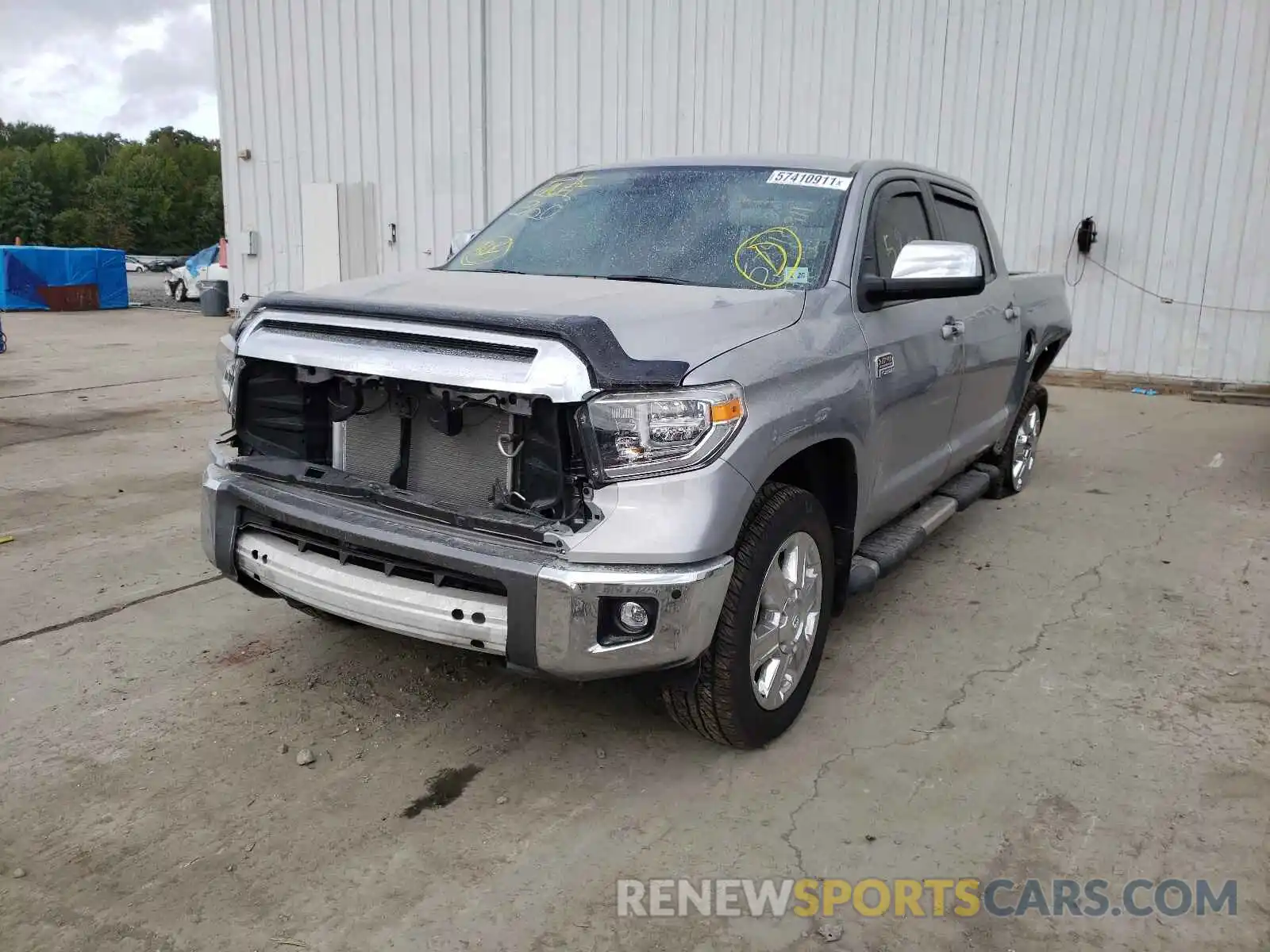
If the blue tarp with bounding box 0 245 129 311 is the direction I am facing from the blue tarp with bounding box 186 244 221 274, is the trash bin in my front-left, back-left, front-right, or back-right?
front-left

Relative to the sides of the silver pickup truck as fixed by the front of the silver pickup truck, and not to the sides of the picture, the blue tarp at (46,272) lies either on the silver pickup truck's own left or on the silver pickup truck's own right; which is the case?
on the silver pickup truck's own right

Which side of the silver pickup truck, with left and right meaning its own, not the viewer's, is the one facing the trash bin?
right

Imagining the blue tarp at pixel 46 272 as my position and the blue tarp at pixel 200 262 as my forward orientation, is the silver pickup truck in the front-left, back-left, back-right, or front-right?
back-right

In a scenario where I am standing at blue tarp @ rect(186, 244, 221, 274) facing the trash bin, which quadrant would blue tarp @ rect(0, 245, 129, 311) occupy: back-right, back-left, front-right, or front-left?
front-right

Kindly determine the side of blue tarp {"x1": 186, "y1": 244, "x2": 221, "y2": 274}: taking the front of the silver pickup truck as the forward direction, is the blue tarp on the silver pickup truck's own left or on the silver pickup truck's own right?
on the silver pickup truck's own right
